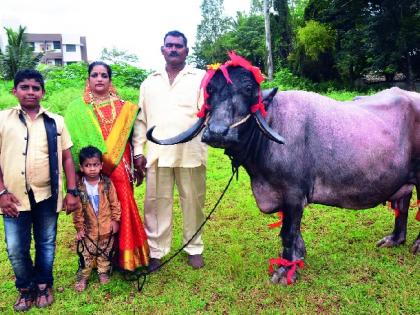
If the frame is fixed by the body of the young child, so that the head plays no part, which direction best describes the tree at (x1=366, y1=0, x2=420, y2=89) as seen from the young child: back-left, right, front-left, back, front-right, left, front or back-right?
back-left

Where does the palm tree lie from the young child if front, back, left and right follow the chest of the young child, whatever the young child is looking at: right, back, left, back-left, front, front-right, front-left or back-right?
back

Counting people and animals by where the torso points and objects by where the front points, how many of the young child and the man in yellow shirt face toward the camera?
2

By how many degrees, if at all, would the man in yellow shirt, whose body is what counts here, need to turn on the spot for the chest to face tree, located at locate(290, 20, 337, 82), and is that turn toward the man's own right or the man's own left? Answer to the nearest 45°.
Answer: approximately 180°

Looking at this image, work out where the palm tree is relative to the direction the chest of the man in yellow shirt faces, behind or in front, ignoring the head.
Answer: behind

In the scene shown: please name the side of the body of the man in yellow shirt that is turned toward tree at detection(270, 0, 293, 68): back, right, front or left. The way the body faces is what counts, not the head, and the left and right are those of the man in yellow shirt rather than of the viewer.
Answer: back

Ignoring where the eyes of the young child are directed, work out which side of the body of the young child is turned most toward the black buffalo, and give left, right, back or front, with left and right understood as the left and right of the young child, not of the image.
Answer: left

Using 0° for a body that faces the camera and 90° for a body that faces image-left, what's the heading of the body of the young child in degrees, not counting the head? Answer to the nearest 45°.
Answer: approximately 0°

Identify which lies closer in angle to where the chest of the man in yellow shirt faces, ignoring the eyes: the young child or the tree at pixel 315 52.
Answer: the young child

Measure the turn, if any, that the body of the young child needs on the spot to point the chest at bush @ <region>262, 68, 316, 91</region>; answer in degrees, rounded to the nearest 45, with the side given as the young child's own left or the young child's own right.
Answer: approximately 135° to the young child's own left

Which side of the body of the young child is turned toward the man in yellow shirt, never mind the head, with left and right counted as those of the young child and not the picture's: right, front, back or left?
left
